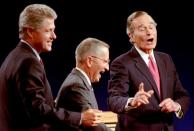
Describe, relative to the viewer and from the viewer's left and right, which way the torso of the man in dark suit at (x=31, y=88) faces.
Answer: facing to the right of the viewer

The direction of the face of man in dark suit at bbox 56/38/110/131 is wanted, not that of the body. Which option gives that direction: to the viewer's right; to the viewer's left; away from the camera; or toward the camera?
to the viewer's right

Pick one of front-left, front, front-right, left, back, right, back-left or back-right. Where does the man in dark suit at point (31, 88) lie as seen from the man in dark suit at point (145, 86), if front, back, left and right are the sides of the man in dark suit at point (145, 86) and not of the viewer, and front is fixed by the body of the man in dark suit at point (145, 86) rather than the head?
right

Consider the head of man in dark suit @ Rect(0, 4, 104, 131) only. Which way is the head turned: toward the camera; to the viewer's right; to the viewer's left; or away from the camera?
to the viewer's right

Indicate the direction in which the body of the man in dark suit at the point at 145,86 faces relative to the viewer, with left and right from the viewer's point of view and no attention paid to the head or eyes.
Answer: facing the viewer and to the right of the viewer

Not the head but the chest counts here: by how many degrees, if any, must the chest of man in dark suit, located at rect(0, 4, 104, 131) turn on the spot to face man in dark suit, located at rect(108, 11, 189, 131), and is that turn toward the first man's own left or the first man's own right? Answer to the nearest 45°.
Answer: approximately 45° to the first man's own left

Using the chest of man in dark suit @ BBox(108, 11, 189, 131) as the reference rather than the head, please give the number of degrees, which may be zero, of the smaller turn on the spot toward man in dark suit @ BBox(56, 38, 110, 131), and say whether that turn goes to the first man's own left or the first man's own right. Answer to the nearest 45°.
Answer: approximately 90° to the first man's own right

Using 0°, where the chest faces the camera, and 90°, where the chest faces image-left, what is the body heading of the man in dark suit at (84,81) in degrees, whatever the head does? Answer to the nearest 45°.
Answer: approximately 270°
